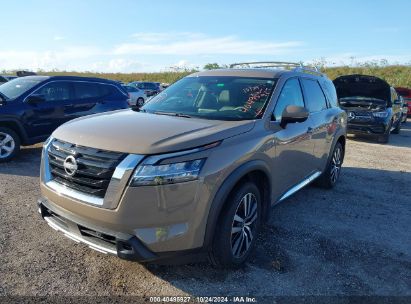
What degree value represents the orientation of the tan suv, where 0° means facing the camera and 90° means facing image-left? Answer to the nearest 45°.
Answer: approximately 45°

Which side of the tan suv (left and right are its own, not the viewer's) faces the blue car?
right

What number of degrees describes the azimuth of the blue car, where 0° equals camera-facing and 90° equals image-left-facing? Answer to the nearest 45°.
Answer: approximately 45°

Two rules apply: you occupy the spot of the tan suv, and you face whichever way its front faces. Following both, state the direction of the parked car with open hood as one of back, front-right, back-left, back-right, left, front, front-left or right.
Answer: back

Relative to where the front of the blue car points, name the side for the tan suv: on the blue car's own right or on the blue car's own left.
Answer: on the blue car's own left

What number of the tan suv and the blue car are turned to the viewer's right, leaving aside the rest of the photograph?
0
